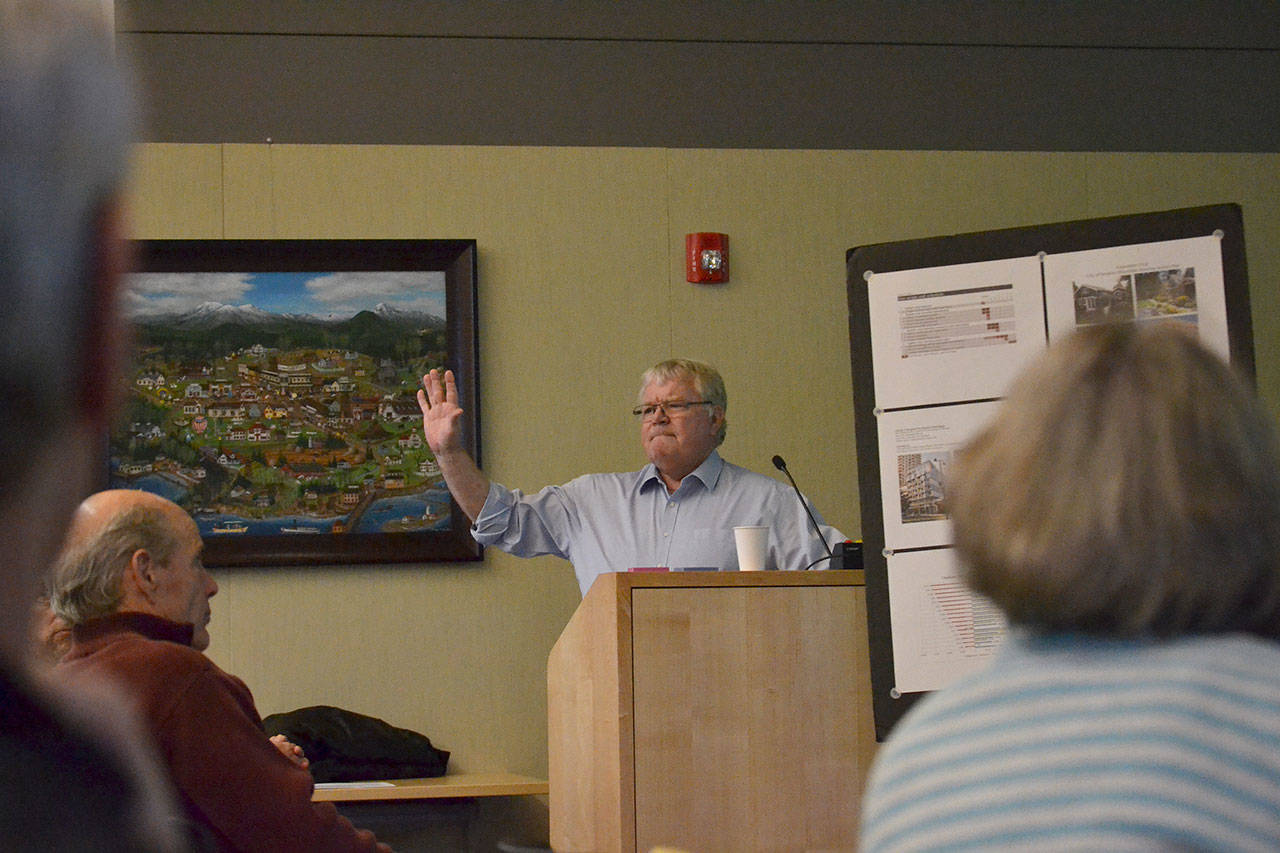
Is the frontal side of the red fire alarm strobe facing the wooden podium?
yes

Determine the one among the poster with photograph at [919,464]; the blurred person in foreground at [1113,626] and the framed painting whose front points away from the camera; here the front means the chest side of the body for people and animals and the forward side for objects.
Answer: the blurred person in foreground

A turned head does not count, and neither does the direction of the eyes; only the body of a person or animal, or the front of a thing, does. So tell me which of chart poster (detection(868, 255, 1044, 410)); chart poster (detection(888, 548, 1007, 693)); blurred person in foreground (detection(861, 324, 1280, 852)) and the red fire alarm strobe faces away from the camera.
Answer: the blurred person in foreground

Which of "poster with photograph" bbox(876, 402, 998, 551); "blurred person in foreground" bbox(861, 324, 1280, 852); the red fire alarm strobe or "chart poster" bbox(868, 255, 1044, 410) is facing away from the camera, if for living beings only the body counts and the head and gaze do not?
the blurred person in foreground

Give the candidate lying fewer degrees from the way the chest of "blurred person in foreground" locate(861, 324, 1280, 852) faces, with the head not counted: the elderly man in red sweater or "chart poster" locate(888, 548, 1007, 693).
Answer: the chart poster

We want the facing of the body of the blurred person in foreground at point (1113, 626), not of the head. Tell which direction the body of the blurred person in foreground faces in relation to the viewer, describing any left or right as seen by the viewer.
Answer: facing away from the viewer

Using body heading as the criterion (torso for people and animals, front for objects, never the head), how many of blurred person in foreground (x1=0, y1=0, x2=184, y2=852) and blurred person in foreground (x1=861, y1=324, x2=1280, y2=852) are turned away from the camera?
2

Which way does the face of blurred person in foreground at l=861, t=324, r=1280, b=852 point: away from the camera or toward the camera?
away from the camera
